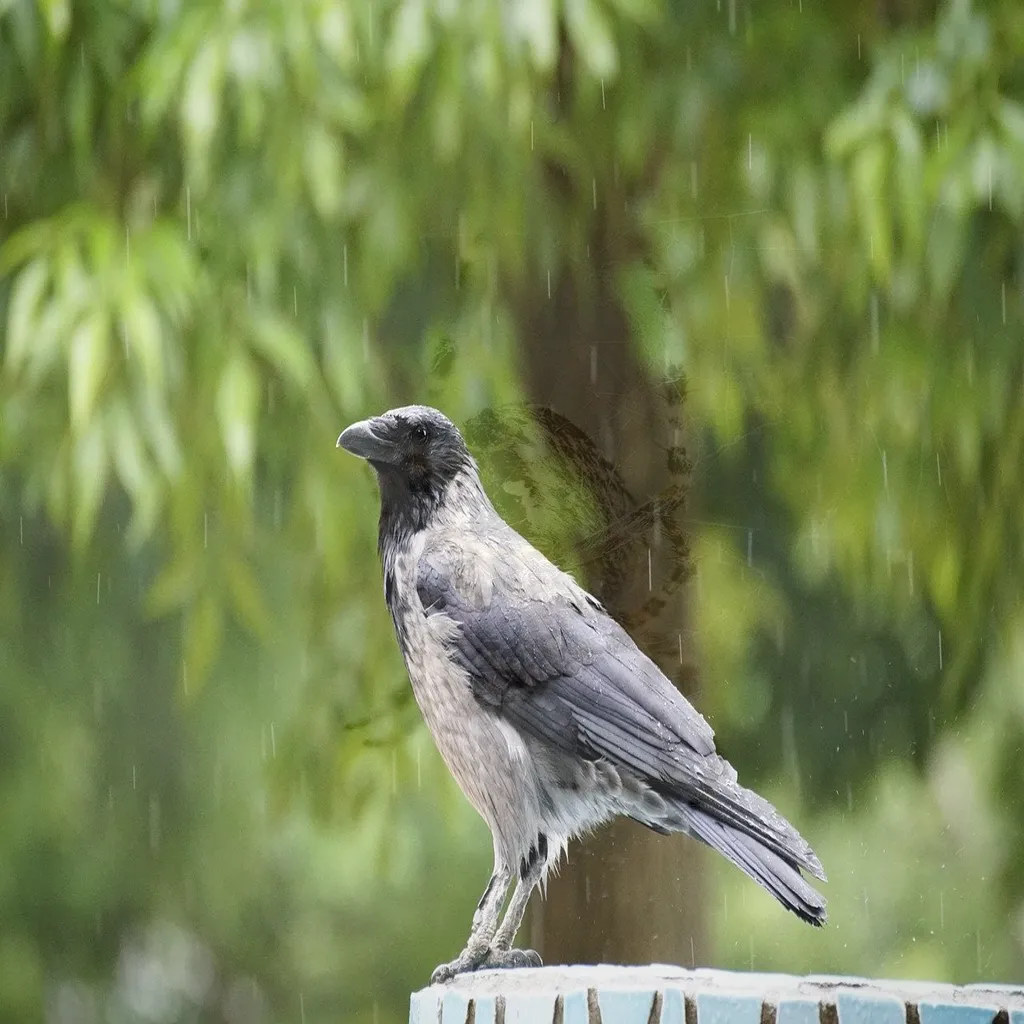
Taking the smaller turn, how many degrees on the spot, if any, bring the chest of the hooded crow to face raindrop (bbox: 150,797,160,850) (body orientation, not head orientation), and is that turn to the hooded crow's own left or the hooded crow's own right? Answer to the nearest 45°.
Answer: approximately 45° to the hooded crow's own right

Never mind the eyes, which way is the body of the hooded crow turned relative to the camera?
to the viewer's left
